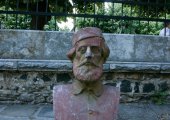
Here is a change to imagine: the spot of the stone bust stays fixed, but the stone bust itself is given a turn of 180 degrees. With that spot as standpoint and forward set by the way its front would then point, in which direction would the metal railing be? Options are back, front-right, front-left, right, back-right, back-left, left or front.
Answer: front

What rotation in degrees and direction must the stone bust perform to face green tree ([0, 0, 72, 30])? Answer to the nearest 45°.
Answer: approximately 180°

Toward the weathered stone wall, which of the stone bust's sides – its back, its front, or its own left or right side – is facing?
back

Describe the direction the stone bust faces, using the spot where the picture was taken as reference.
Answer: facing the viewer
